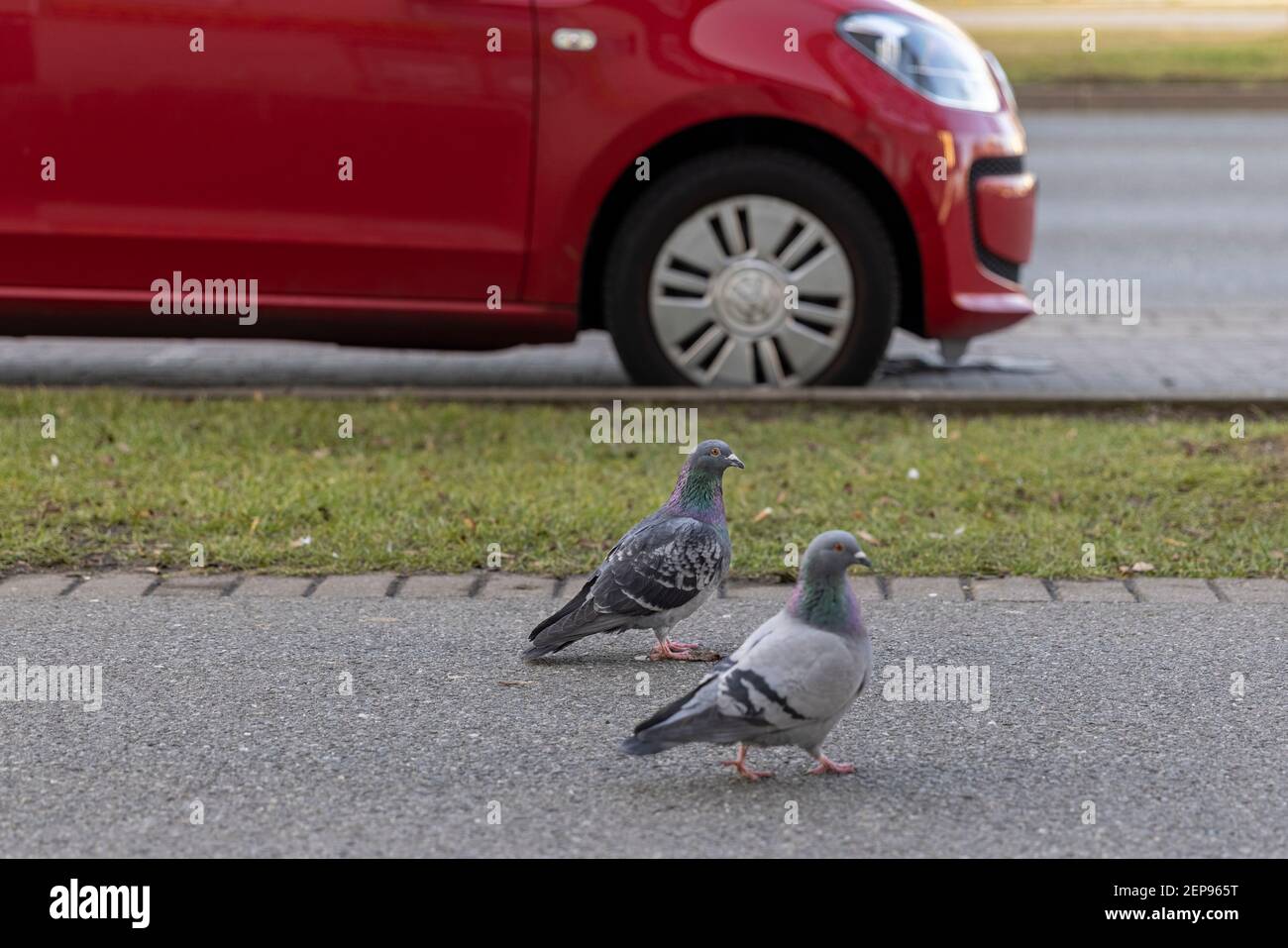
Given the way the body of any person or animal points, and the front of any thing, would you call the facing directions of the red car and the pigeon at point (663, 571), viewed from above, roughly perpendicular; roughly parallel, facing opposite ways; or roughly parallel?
roughly parallel

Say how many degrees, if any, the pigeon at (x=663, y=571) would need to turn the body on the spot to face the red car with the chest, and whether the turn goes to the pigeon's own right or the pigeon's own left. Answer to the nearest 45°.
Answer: approximately 90° to the pigeon's own left

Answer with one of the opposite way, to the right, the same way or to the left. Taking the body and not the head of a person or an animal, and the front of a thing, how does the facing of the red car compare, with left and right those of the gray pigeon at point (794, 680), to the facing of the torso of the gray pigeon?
the same way

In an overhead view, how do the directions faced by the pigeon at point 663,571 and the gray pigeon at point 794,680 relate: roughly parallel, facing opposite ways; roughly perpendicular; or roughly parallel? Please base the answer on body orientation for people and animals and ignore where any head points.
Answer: roughly parallel

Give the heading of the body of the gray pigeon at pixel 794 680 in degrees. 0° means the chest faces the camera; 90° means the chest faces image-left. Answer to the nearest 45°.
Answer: approximately 270°

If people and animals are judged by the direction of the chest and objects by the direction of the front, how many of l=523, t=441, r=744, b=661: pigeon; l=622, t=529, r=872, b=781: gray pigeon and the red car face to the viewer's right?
3

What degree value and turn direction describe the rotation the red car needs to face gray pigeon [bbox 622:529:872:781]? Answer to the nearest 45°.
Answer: approximately 90° to its right

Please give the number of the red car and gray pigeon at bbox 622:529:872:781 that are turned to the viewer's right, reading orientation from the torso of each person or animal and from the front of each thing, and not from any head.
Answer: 2

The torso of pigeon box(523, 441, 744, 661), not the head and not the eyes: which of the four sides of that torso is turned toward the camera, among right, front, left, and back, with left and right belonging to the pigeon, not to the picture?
right

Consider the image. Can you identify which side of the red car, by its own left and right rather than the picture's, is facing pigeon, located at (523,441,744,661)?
right

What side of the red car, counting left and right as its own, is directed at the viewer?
right
